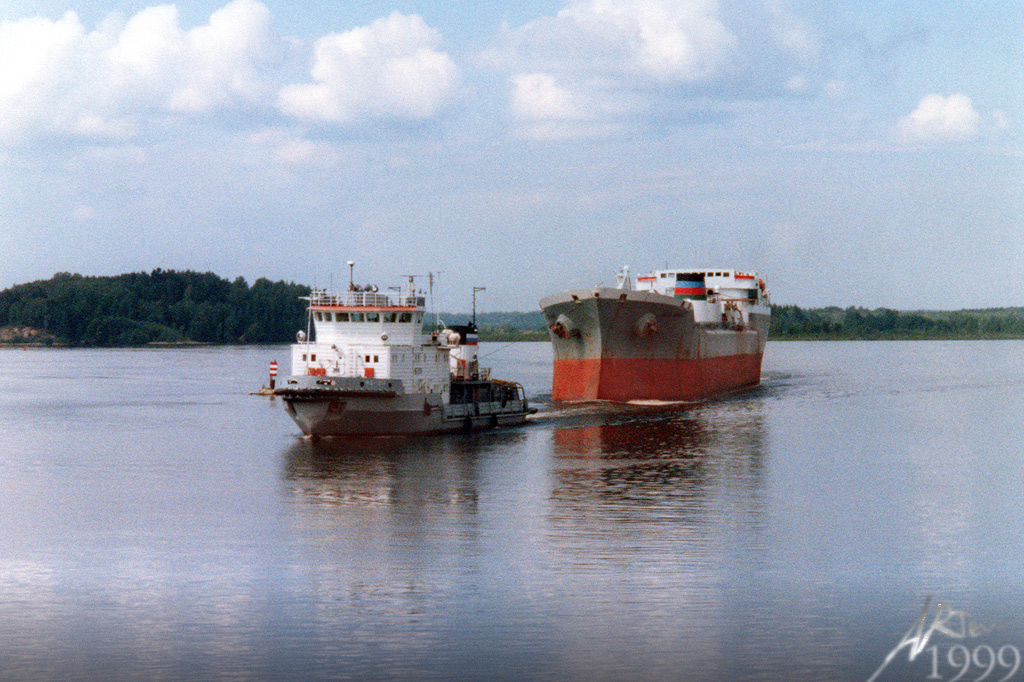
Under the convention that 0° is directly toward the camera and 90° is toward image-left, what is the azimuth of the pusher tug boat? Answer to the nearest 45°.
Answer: approximately 45°
